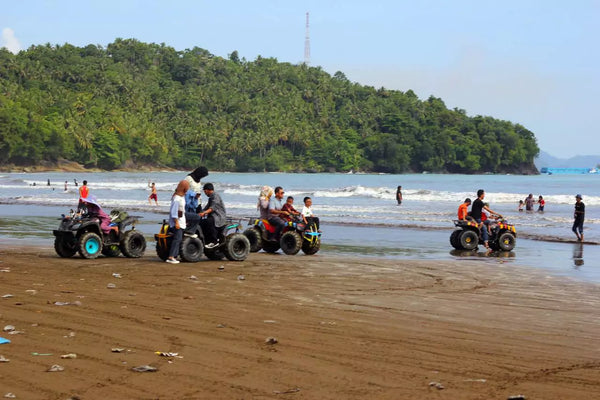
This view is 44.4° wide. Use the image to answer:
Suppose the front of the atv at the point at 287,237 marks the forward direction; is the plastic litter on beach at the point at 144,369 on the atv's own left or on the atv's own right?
on the atv's own right

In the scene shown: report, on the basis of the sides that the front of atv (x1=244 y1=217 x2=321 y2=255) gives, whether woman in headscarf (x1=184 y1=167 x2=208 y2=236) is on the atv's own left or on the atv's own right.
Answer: on the atv's own right

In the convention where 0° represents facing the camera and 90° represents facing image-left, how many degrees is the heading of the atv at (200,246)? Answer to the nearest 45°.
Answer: approximately 45°

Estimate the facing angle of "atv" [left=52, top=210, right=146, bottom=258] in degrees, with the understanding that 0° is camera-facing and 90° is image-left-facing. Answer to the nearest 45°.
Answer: approximately 45°

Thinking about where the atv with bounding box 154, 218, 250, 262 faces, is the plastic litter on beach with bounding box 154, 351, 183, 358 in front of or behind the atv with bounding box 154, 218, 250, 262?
in front

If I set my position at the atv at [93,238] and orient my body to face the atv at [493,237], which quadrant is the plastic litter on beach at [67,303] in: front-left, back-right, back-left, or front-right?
back-right

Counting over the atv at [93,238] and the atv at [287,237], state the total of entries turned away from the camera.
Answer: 0

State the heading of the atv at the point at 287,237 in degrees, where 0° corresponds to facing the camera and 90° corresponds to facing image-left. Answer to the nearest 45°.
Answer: approximately 315°
